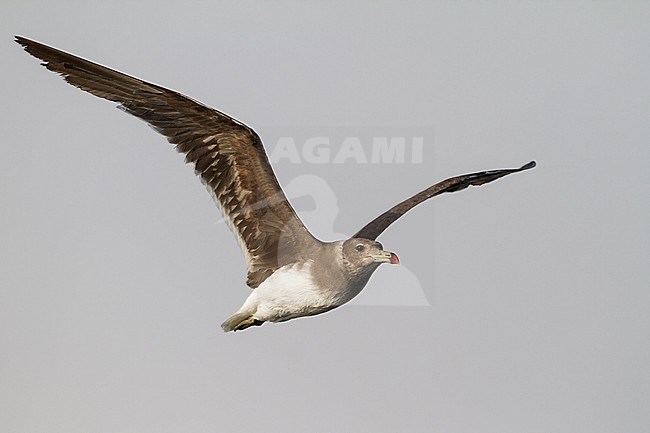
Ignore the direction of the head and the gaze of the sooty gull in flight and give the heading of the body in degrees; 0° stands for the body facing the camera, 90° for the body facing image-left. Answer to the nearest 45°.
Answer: approximately 315°
